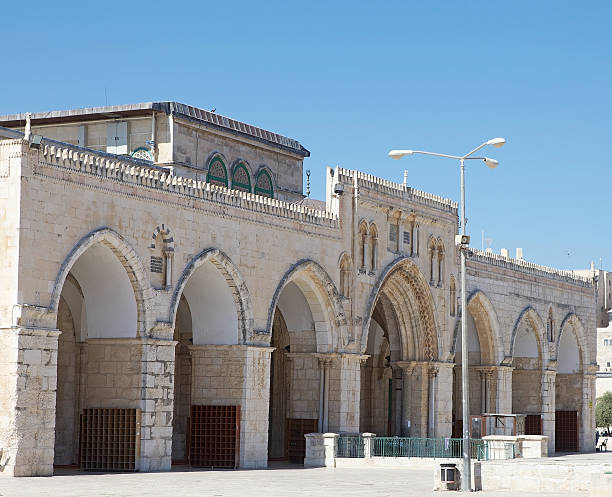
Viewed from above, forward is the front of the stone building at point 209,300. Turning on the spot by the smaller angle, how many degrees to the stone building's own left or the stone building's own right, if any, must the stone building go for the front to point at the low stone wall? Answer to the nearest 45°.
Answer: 0° — it already faces it

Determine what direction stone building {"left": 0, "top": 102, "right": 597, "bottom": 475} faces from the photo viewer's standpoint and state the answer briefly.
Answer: facing the viewer and to the right of the viewer

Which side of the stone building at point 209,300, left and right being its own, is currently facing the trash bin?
front

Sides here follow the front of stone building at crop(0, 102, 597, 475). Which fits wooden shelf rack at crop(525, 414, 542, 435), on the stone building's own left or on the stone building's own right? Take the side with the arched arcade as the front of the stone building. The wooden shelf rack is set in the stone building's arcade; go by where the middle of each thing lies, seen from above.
on the stone building's own left

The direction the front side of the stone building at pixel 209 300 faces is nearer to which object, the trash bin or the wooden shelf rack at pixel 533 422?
the trash bin
